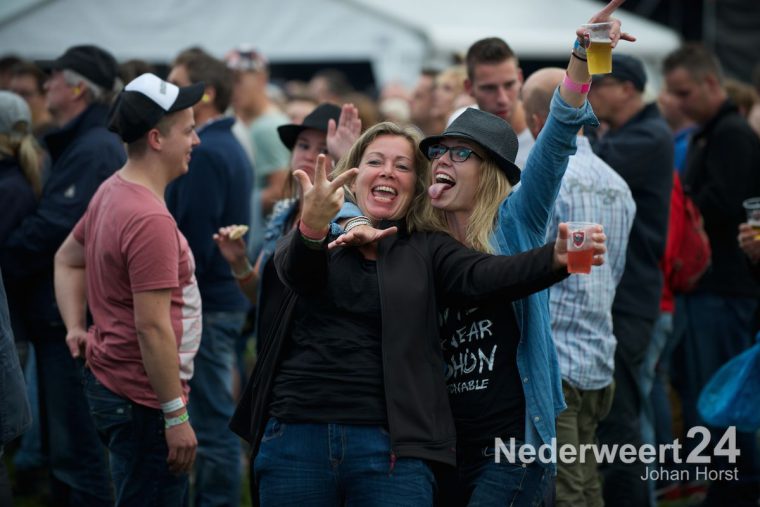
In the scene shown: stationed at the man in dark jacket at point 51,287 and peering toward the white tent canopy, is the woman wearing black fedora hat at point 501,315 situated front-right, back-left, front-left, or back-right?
back-right

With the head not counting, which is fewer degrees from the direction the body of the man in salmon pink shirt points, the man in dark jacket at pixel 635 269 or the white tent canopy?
the man in dark jacket

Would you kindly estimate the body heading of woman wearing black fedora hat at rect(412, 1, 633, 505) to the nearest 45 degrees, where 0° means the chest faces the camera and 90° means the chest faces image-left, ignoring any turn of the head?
approximately 45°

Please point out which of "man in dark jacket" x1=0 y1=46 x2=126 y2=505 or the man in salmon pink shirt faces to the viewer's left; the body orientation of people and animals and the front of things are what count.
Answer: the man in dark jacket

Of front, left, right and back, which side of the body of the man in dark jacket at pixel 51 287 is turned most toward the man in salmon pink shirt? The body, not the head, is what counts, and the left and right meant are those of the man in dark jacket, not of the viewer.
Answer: left

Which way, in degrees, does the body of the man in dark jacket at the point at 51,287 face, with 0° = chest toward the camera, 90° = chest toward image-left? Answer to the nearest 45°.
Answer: approximately 90°

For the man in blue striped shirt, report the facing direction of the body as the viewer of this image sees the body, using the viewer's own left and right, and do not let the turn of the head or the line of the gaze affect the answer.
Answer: facing away from the viewer and to the left of the viewer

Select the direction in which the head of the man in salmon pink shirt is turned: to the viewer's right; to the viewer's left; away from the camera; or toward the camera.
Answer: to the viewer's right

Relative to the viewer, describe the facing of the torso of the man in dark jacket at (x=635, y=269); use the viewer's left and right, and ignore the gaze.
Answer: facing to the left of the viewer
